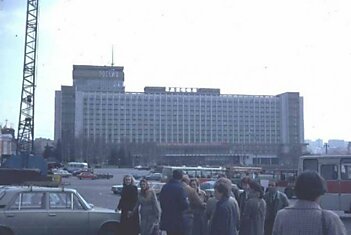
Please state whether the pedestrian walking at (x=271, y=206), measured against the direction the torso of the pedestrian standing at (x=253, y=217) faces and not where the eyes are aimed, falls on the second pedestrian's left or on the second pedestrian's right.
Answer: on the second pedestrian's right

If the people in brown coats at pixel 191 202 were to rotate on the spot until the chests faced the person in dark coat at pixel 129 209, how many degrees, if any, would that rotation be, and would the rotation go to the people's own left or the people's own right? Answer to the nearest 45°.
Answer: approximately 135° to the people's own left

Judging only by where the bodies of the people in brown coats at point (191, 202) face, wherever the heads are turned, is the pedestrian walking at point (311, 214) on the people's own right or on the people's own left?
on the people's own right

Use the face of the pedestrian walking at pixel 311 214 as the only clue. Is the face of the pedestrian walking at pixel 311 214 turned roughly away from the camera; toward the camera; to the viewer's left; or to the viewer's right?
away from the camera

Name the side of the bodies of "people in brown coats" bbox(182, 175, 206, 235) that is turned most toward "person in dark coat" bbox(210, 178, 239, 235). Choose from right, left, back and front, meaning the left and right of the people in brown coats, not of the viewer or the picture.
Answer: right

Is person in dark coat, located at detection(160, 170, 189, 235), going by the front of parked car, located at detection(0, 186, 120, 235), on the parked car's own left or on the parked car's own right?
on the parked car's own right
